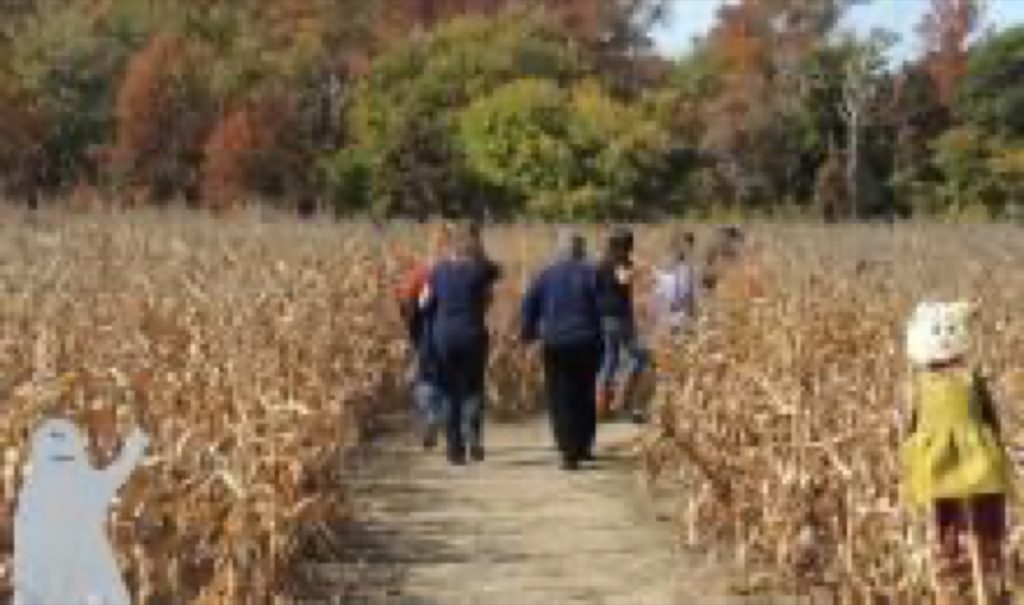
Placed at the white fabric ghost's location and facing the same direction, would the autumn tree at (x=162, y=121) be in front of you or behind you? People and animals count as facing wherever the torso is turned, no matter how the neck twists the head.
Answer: behind

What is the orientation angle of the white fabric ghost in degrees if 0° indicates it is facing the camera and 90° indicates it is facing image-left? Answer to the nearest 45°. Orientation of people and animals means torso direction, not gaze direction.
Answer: approximately 0°

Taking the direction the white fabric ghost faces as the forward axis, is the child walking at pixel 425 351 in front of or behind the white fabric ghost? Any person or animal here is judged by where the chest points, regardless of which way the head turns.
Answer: behind

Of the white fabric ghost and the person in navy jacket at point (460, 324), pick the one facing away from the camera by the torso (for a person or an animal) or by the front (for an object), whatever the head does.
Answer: the person in navy jacket

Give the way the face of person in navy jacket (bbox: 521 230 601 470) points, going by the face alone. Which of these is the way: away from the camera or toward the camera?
away from the camera

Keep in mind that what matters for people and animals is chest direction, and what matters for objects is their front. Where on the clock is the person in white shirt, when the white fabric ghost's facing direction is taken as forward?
The person in white shirt is roughly at 7 o'clock from the white fabric ghost.

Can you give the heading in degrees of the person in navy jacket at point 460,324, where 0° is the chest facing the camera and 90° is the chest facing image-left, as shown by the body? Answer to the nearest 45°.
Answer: approximately 180°

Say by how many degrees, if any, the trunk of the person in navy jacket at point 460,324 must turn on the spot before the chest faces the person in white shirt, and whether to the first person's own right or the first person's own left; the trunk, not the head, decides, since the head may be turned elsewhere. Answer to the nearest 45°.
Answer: approximately 45° to the first person's own right

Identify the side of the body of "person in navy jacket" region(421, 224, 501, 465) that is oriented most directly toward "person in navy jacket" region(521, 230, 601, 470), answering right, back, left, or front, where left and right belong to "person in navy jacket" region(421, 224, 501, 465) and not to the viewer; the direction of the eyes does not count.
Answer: right
